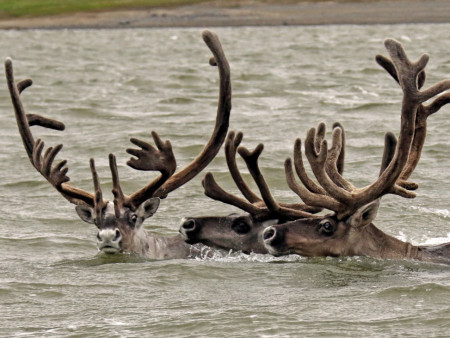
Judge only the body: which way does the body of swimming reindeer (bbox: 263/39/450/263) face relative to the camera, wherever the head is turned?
to the viewer's left

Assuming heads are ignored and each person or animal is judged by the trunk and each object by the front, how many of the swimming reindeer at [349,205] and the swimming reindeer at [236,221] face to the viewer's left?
2

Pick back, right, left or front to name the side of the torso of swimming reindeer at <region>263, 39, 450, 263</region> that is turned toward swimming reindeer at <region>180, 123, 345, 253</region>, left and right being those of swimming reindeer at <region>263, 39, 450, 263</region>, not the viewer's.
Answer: front

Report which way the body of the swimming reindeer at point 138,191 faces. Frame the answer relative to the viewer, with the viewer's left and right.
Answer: facing the viewer and to the left of the viewer

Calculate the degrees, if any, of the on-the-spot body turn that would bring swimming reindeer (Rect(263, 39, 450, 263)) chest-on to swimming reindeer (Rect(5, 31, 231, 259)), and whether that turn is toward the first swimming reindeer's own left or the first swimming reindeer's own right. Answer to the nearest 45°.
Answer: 0° — it already faces it

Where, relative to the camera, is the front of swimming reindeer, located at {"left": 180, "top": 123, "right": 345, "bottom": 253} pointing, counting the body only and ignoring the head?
to the viewer's left
